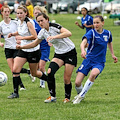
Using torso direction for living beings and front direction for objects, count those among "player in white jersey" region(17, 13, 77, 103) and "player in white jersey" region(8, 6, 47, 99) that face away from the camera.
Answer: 0

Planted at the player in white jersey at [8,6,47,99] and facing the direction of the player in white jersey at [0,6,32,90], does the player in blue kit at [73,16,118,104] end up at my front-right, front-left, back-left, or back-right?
back-right

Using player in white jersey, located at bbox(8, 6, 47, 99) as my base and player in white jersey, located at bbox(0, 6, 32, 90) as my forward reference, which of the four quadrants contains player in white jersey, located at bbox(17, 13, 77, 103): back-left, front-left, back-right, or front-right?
back-right

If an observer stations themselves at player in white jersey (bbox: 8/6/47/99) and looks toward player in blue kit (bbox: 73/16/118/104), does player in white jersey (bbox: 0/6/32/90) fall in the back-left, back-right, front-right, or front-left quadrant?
back-left
